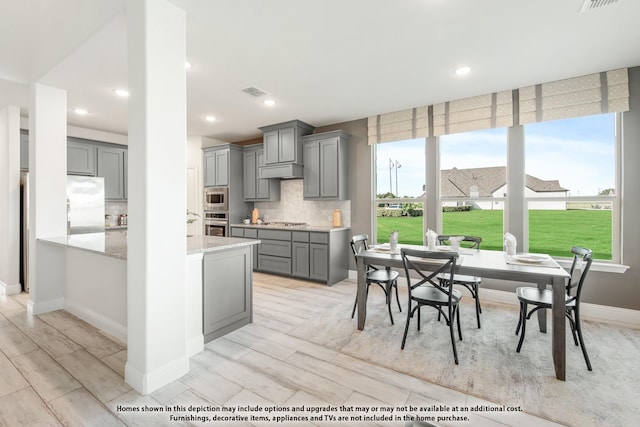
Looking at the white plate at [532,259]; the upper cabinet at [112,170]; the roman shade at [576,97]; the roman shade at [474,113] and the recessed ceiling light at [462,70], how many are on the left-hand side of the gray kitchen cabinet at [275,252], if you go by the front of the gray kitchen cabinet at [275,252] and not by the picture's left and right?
4

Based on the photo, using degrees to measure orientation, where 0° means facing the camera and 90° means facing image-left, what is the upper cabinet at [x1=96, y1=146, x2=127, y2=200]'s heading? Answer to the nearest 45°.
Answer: approximately 315°

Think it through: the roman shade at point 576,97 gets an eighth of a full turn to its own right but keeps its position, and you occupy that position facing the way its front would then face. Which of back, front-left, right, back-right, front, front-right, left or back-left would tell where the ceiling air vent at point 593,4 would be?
left

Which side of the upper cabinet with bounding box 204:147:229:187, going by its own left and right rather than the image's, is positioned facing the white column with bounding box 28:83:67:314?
front

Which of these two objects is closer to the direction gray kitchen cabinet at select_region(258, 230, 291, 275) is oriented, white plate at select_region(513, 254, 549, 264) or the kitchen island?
the kitchen island

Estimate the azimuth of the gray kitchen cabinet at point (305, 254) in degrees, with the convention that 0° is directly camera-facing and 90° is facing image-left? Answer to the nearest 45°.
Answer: approximately 45°

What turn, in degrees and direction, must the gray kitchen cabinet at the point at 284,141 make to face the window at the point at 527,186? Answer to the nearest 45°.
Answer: approximately 90° to its left

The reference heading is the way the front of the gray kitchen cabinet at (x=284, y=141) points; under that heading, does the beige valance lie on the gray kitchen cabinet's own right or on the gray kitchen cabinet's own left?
on the gray kitchen cabinet's own left

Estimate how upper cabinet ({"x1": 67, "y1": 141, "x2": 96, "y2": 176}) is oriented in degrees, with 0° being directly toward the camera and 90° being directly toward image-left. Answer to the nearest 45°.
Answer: approximately 315°

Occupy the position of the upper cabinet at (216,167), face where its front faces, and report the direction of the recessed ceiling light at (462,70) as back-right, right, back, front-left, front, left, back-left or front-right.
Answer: left

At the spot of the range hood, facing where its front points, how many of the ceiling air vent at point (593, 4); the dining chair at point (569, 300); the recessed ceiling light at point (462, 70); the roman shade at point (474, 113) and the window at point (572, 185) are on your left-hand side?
5
